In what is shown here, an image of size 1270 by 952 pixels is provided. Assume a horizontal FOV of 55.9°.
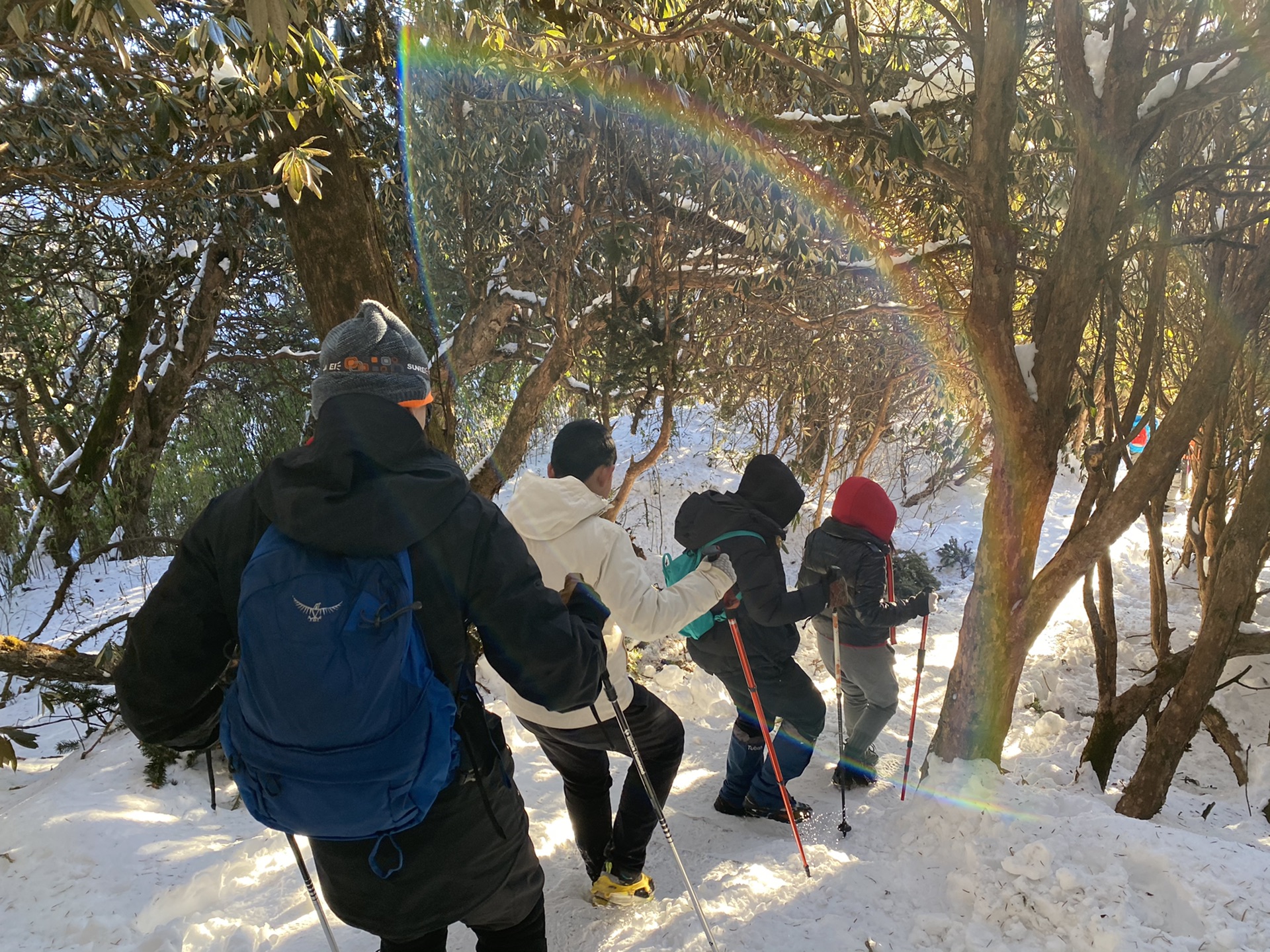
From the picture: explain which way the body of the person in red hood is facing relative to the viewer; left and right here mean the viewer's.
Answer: facing away from the viewer and to the right of the viewer

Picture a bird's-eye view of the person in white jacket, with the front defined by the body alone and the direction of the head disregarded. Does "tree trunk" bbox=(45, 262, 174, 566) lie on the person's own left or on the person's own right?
on the person's own left

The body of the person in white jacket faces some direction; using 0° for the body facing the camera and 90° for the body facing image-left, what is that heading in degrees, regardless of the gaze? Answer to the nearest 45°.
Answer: approximately 225°

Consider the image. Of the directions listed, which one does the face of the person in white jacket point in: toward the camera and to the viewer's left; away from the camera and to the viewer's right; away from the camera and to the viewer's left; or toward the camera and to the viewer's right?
away from the camera and to the viewer's right

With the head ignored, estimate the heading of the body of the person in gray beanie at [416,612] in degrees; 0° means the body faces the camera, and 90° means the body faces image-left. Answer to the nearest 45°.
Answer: approximately 180°

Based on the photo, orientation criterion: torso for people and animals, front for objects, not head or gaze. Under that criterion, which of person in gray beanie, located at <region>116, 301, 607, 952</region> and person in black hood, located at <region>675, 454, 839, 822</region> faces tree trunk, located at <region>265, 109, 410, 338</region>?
person in gray beanie, located at <region>116, 301, 607, 952</region>

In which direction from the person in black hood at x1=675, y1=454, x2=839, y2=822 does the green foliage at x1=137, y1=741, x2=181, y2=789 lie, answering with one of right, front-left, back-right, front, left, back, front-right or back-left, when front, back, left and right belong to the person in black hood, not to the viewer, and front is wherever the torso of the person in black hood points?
back

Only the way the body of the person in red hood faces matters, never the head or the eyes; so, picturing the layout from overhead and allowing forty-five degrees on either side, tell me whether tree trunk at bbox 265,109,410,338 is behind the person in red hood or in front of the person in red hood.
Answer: behind

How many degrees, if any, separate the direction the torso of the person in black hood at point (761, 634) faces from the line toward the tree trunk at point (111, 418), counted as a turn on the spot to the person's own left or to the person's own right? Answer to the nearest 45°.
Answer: approximately 135° to the person's own left

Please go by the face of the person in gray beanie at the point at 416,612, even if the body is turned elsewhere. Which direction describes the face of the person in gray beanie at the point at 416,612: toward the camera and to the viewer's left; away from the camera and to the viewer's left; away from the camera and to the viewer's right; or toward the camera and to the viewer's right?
away from the camera and to the viewer's right
